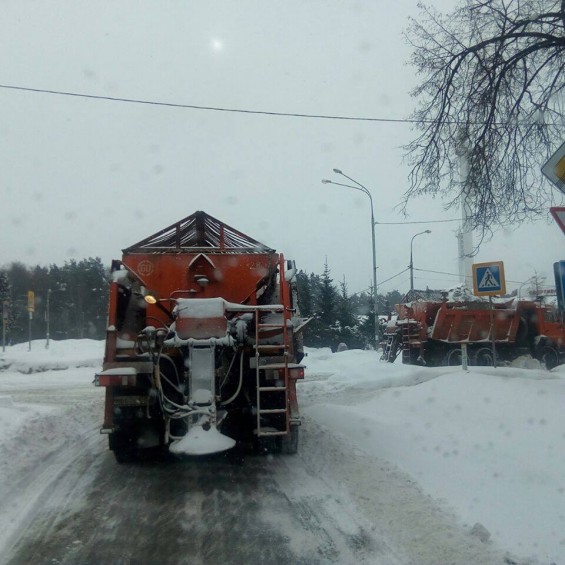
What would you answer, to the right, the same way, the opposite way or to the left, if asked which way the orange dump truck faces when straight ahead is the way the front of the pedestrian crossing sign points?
to the left

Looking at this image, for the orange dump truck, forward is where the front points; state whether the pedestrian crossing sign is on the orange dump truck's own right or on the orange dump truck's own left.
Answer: on the orange dump truck's own right

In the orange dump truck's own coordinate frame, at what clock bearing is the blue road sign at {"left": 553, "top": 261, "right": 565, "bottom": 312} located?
The blue road sign is roughly at 3 o'clock from the orange dump truck.

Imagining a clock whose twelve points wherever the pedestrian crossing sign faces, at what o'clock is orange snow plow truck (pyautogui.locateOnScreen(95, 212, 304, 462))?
The orange snow plow truck is roughly at 1 o'clock from the pedestrian crossing sign.

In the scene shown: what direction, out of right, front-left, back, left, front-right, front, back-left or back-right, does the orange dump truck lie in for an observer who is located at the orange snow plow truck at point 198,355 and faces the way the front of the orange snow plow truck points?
front-right

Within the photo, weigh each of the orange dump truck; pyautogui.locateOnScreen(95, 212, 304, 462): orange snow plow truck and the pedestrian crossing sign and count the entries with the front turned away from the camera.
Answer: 1

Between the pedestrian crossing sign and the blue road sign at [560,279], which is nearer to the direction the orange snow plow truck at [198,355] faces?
the pedestrian crossing sign

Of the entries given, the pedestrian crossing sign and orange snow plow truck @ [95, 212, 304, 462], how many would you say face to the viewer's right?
0

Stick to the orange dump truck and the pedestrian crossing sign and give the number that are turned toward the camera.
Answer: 1

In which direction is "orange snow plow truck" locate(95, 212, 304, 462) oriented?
away from the camera

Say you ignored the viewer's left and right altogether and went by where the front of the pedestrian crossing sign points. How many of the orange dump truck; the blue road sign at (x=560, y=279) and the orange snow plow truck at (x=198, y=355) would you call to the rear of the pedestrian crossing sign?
1

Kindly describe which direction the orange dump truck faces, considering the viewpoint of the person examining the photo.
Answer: facing to the right of the viewer
